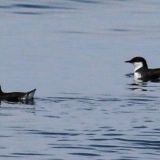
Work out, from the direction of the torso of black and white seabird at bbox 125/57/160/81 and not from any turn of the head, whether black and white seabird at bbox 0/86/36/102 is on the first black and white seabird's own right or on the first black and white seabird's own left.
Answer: on the first black and white seabird's own left

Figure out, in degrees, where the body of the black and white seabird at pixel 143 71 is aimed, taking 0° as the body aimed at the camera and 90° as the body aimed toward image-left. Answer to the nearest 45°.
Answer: approximately 90°
